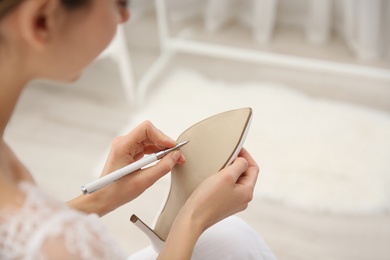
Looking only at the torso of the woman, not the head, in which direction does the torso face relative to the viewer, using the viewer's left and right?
facing away from the viewer and to the right of the viewer

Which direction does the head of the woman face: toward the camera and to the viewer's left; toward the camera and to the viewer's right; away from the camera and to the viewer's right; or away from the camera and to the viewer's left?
away from the camera and to the viewer's right

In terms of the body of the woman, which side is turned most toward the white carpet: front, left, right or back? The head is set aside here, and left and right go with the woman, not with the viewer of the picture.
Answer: front
